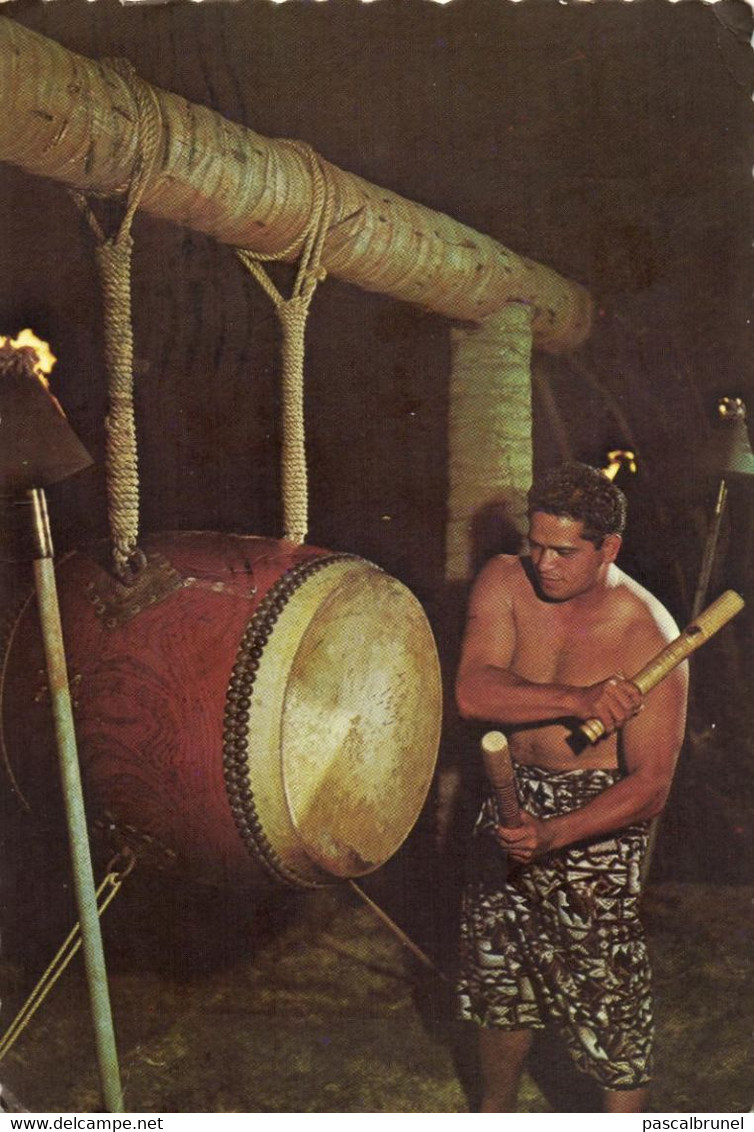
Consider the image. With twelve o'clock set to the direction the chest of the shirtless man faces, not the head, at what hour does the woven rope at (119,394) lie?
The woven rope is roughly at 1 o'clock from the shirtless man.

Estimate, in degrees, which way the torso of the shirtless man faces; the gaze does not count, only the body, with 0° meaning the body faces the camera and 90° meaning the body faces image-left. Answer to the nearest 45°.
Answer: approximately 45°
